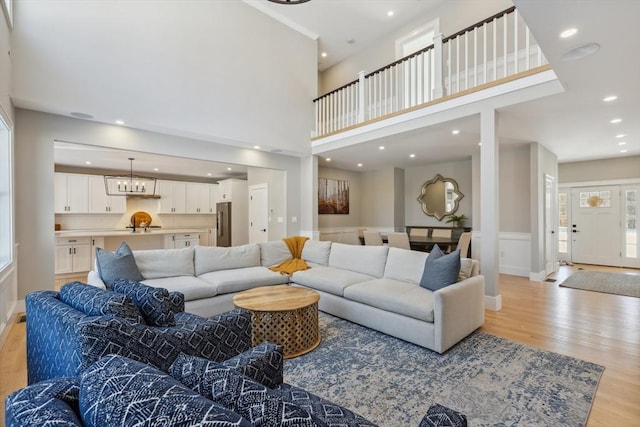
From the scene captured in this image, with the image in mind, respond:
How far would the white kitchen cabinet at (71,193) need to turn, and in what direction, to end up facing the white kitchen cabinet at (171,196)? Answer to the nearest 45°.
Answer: approximately 90° to its left

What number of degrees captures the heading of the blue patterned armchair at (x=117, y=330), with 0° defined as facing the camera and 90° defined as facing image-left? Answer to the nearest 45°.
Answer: approximately 225°

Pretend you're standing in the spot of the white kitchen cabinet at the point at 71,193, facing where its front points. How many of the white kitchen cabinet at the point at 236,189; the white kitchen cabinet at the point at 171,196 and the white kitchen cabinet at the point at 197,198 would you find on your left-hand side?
3

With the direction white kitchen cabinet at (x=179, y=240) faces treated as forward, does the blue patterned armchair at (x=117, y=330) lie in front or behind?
in front

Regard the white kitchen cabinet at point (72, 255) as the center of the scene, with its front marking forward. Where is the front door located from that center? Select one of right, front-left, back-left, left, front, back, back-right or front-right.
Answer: front-left

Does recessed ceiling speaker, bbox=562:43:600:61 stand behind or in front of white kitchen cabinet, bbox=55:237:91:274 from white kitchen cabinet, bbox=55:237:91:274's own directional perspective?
in front

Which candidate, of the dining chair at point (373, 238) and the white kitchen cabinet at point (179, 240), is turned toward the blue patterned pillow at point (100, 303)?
the white kitchen cabinet

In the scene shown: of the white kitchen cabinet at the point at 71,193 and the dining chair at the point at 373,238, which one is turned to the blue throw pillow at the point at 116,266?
the white kitchen cabinet
